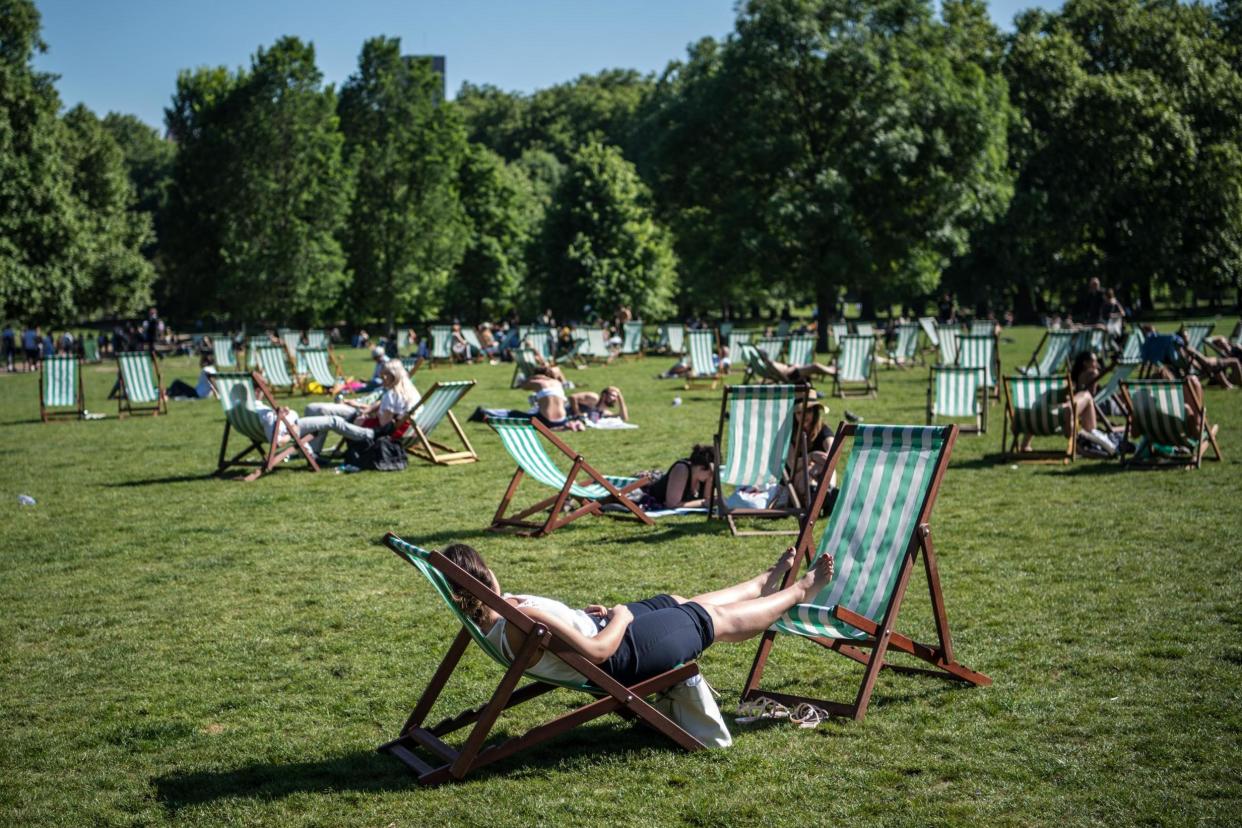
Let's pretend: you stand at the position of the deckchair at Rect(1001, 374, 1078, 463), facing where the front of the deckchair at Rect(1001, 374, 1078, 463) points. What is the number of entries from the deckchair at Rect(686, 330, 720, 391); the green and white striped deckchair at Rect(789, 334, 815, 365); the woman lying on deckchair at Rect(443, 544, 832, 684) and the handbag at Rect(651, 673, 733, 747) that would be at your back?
2

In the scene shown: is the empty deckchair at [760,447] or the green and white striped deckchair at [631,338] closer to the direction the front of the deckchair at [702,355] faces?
the empty deckchair

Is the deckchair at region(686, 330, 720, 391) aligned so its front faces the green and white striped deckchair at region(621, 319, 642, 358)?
no

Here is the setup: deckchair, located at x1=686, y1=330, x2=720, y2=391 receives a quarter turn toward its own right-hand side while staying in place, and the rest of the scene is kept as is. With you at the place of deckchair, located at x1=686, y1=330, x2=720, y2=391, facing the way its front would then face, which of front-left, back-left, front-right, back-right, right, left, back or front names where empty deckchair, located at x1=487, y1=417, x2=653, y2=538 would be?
left

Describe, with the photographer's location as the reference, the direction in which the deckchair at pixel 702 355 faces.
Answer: facing the viewer

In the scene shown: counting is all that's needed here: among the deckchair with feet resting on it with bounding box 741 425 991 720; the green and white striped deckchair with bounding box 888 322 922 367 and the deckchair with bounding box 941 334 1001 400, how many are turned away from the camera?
0

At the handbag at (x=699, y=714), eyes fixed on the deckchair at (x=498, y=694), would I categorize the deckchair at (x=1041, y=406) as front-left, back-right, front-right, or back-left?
back-right

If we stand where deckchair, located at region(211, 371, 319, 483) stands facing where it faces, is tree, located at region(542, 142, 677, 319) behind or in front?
in front

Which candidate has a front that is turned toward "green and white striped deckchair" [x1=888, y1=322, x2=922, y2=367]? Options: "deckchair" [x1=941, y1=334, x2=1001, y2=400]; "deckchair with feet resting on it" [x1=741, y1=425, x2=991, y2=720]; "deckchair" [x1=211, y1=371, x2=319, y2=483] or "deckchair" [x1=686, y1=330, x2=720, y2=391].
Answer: "deckchair" [x1=211, y1=371, x2=319, y2=483]

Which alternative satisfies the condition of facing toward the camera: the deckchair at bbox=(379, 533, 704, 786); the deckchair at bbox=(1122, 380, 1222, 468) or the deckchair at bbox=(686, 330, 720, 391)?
the deckchair at bbox=(686, 330, 720, 391)

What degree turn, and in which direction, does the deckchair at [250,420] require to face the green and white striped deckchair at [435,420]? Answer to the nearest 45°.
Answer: approximately 45° to its right

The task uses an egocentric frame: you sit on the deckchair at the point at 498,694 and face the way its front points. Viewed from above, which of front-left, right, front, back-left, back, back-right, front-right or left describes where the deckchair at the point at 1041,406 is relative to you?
front

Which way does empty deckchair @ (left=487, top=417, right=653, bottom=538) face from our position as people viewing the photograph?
facing away from the viewer and to the right of the viewer
